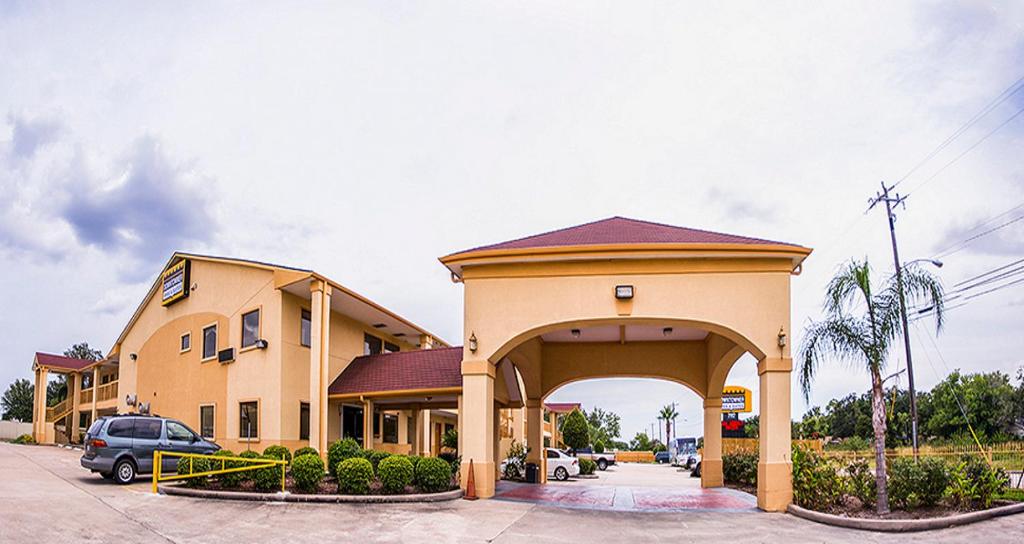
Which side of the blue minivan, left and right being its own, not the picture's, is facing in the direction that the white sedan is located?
front

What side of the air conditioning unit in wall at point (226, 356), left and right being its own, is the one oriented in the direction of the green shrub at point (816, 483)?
left

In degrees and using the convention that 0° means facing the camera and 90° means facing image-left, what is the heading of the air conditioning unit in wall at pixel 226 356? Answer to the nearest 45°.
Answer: approximately 45°

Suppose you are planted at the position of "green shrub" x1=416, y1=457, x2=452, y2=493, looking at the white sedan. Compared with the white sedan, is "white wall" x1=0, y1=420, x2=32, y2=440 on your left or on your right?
left

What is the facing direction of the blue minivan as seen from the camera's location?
facing away from the viewer and to the right of the viewer

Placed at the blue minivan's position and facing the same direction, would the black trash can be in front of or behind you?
in front

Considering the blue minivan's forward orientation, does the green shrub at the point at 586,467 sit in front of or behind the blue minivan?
in front

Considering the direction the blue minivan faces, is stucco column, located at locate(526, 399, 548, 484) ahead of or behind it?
ahead

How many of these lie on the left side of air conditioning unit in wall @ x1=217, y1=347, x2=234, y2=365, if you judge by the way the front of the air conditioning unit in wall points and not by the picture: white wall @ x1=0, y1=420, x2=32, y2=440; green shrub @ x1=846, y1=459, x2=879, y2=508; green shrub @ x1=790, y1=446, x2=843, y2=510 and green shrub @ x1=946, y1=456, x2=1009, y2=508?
3

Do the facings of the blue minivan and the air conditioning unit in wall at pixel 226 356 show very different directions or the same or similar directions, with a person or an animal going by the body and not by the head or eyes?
very different directions
